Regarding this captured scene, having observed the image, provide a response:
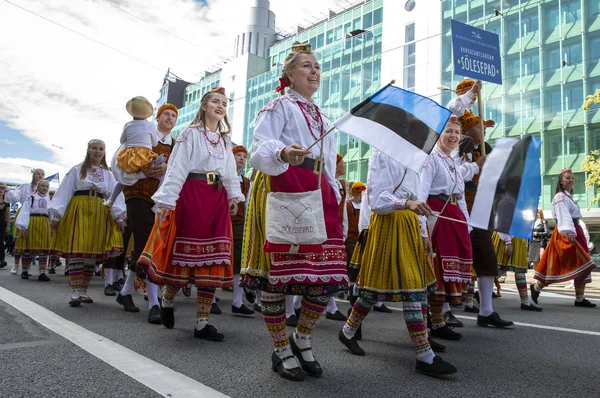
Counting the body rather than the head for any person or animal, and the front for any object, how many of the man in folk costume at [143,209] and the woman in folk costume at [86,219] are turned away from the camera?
0

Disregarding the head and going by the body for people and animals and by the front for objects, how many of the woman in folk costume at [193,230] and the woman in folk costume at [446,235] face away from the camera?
0

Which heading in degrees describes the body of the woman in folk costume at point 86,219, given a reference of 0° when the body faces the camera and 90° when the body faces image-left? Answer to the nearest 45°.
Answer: approximately 0°

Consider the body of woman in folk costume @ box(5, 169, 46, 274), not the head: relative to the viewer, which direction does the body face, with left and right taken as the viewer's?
facing the viewer and to the right of the viewer
